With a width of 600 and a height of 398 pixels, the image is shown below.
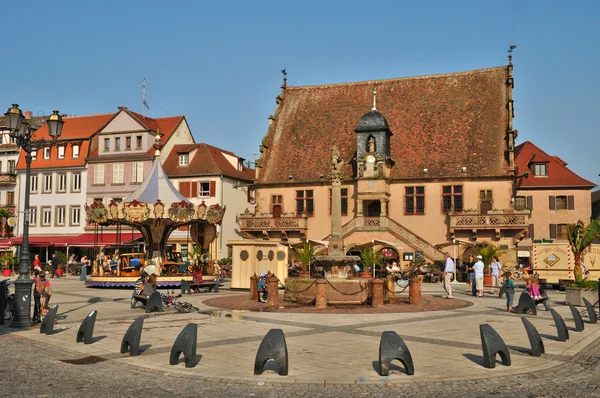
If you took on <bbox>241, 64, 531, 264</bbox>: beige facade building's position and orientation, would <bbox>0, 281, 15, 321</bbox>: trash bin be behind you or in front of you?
in front

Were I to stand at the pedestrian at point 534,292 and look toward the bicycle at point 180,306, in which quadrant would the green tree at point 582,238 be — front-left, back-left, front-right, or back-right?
back-right

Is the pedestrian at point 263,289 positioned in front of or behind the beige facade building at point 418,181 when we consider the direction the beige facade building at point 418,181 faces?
in front

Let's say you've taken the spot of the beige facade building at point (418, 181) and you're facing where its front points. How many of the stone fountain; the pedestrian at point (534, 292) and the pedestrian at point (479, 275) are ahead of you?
3

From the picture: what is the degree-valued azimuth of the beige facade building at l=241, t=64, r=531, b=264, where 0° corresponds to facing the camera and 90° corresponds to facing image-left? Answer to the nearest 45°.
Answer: approximately 0°

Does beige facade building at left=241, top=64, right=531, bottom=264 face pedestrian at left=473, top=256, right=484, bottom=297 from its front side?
yes

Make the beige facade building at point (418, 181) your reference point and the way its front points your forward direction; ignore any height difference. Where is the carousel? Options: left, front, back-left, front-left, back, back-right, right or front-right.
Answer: front-right

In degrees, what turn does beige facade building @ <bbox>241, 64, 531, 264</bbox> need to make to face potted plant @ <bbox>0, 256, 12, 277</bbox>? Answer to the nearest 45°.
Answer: approximately 90° to its right

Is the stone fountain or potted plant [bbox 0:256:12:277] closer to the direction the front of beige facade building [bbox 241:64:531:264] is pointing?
the stone fountain

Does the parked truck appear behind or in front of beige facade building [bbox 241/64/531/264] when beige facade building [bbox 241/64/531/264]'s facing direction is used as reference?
in front

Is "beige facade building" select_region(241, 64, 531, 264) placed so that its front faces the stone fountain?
yes

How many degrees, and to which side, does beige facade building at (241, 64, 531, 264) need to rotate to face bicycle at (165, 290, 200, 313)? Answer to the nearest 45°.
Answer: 0° — it already faces it
